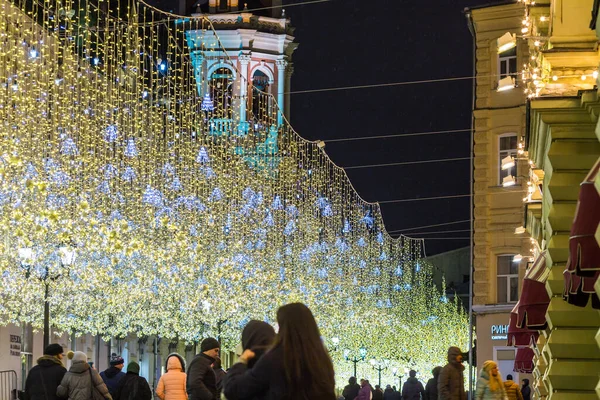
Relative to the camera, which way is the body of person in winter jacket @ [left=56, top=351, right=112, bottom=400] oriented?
away from the camera

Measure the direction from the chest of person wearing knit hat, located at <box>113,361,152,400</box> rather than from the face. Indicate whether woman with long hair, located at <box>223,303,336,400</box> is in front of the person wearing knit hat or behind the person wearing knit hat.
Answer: behind

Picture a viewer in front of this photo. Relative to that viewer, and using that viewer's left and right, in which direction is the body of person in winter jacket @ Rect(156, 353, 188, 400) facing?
facing away from the viewer
